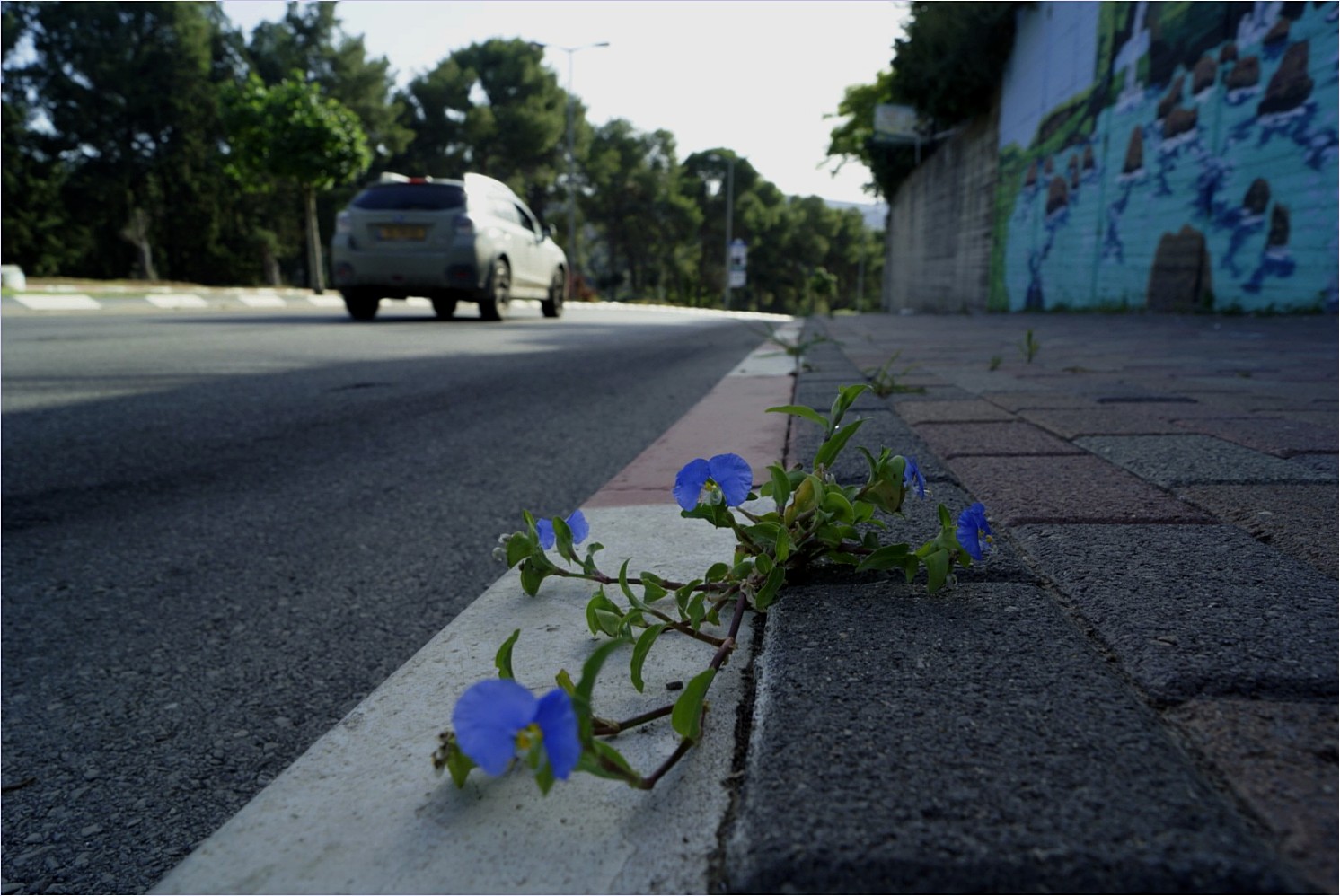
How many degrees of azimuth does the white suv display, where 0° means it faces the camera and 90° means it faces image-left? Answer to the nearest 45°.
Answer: approximately 225°

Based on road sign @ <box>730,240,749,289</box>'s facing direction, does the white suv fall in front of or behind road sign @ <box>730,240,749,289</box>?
in front

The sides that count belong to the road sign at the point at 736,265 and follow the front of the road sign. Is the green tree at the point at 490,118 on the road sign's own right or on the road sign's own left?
on the road sign's own right

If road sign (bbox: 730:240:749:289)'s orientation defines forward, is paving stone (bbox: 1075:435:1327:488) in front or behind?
in front

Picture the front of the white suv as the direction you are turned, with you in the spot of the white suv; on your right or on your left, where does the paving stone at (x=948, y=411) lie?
on your right

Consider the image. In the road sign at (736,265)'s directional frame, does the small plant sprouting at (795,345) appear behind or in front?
in front

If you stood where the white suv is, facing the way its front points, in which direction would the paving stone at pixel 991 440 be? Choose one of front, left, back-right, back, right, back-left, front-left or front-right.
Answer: back-right

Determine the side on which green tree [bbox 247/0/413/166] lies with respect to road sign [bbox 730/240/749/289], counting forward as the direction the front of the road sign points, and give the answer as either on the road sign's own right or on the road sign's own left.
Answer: on the road sign's own right

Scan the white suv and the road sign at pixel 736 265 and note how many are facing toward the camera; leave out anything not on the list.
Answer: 1

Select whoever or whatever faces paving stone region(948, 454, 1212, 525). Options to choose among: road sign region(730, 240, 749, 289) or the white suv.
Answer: the road sign

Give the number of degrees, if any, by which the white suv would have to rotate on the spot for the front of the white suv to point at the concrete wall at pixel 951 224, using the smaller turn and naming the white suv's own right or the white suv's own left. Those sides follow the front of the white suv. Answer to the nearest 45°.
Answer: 0° — it already faces it

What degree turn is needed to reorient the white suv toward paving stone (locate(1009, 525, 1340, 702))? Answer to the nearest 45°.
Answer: approximately 135° to its right

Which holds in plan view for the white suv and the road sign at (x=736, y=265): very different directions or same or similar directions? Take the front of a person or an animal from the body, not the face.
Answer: very different directions

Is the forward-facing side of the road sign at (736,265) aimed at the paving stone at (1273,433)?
yes

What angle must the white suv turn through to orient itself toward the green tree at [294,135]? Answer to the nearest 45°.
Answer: approximately 45° to its left

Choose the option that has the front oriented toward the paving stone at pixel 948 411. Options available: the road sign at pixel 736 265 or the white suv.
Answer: the road sign

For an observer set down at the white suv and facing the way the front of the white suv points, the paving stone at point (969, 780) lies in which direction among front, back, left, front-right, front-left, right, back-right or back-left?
back-right
